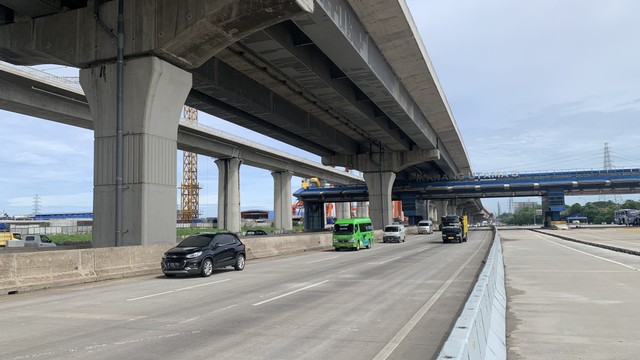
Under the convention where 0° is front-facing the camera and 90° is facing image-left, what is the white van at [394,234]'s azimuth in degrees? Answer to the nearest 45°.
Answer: approximately 45°

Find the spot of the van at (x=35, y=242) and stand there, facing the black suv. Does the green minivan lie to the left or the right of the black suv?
left

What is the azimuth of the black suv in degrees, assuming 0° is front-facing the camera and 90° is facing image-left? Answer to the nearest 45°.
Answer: approximately 45°

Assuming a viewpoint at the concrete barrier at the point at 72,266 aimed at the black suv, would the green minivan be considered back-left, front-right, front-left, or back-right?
front-left

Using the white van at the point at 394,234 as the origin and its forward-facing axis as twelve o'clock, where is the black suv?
The black suv is roughly at 11 o'clock from the white van.

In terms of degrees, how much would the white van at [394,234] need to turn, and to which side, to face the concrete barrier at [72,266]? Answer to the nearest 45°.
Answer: approximately 45° to its left

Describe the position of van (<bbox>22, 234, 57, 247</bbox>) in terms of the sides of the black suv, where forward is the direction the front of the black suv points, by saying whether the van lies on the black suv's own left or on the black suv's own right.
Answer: on the black suv's own right

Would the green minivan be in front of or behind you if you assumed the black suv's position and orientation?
behind

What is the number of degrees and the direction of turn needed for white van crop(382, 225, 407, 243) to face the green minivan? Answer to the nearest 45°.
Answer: approximately 45° to its left

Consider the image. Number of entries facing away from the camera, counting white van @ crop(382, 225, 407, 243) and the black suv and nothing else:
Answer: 0
